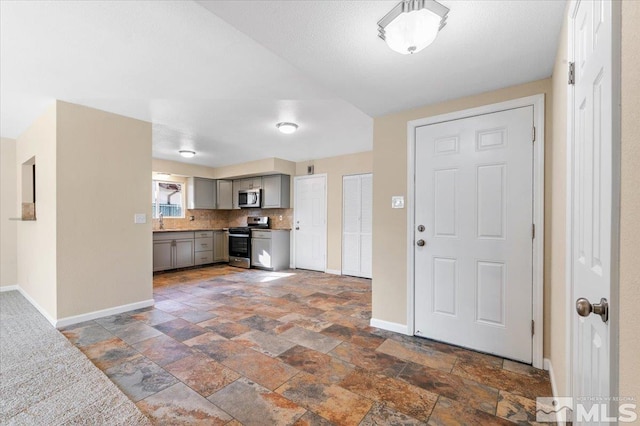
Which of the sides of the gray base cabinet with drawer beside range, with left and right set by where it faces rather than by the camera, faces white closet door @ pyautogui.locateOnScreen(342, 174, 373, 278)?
left

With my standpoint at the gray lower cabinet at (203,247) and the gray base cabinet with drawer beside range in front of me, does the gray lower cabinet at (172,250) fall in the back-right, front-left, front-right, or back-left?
back-right

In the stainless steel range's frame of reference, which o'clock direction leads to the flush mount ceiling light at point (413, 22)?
The flush mount ceiling light is roughly at 10 o'clock from the stainless steel range.

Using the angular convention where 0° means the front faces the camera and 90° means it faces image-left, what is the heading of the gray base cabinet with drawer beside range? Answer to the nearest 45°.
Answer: approximately 45°

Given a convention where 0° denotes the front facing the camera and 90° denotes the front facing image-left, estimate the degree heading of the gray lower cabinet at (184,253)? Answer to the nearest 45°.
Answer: approximately 315°

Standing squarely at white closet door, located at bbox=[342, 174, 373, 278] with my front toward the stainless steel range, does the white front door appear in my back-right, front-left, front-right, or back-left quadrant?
back-left

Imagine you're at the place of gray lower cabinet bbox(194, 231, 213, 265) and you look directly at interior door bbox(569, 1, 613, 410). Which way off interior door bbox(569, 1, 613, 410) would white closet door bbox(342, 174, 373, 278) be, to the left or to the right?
left

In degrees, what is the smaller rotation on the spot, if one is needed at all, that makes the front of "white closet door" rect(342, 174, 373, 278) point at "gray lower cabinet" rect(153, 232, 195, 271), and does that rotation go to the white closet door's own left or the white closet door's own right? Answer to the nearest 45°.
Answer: approximately 45° to the white closet door's own right

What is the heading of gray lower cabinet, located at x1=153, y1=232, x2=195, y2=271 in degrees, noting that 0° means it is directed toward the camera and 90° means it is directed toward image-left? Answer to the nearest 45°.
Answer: approximately 315°
